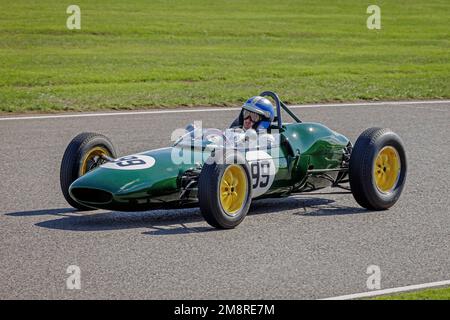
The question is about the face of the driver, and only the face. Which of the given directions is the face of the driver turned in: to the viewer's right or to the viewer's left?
to the viewer's left

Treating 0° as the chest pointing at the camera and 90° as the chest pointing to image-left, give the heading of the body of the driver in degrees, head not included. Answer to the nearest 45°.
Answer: approximately 45°

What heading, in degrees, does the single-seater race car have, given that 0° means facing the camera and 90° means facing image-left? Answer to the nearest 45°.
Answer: approximately 45°
